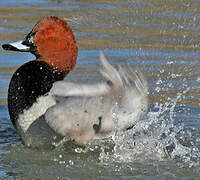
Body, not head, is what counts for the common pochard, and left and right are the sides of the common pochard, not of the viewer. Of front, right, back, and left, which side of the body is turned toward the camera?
left

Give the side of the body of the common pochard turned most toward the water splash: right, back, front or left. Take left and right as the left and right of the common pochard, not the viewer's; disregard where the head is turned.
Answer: back
